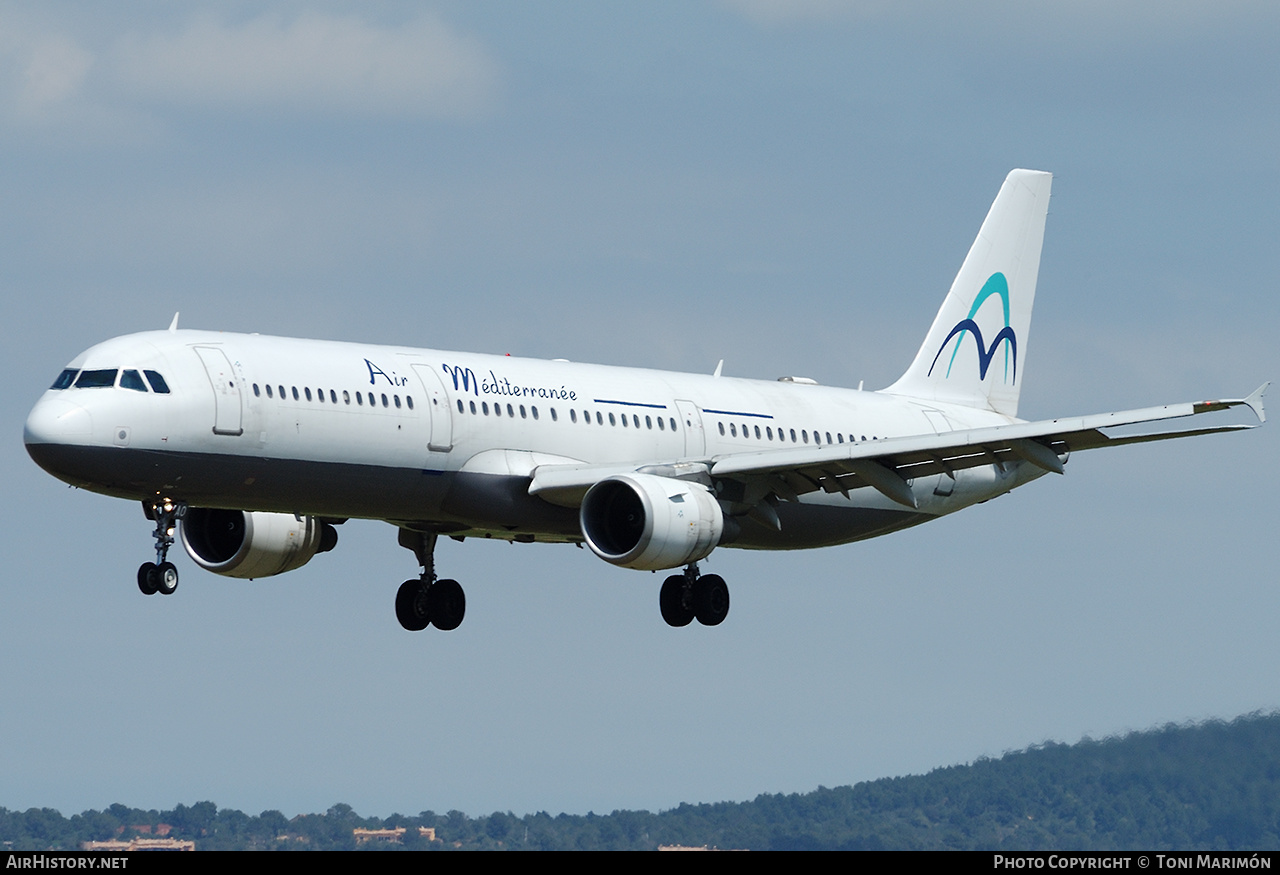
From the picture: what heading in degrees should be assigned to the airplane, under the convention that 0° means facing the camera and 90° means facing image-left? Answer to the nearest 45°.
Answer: approximately 45°
